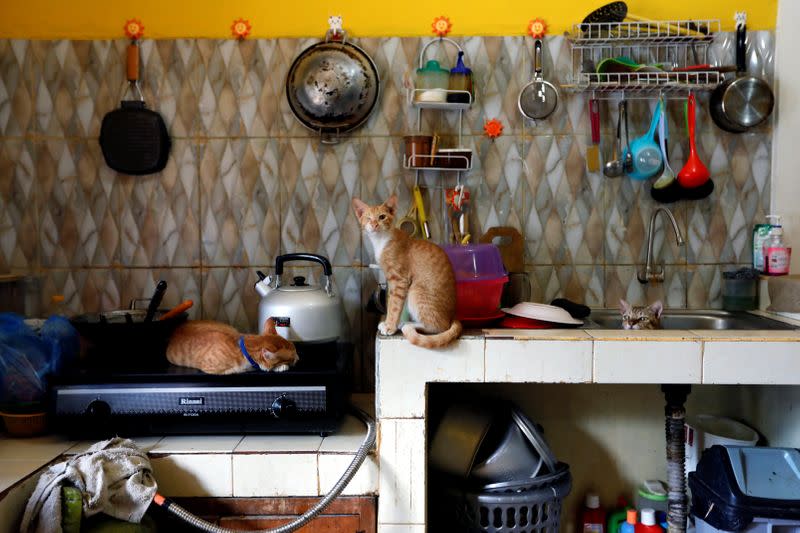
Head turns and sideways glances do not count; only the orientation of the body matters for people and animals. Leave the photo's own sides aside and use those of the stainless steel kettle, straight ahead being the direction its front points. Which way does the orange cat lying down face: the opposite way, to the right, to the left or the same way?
the opposite way

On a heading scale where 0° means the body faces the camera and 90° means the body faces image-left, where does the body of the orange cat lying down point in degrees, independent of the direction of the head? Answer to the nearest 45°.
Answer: approximately 270°

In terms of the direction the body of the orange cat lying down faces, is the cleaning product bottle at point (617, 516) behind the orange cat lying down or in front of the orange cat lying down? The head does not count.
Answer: in front

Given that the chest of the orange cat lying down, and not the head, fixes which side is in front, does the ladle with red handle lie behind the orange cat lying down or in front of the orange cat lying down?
in front

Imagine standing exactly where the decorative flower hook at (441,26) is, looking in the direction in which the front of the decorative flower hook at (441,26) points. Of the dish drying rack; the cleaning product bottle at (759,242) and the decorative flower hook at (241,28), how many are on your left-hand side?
2

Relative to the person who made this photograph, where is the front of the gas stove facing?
facing the viewer

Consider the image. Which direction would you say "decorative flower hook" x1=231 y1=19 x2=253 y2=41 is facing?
toward the camera

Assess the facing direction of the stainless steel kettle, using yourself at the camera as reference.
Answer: facing to the left of the viewer
